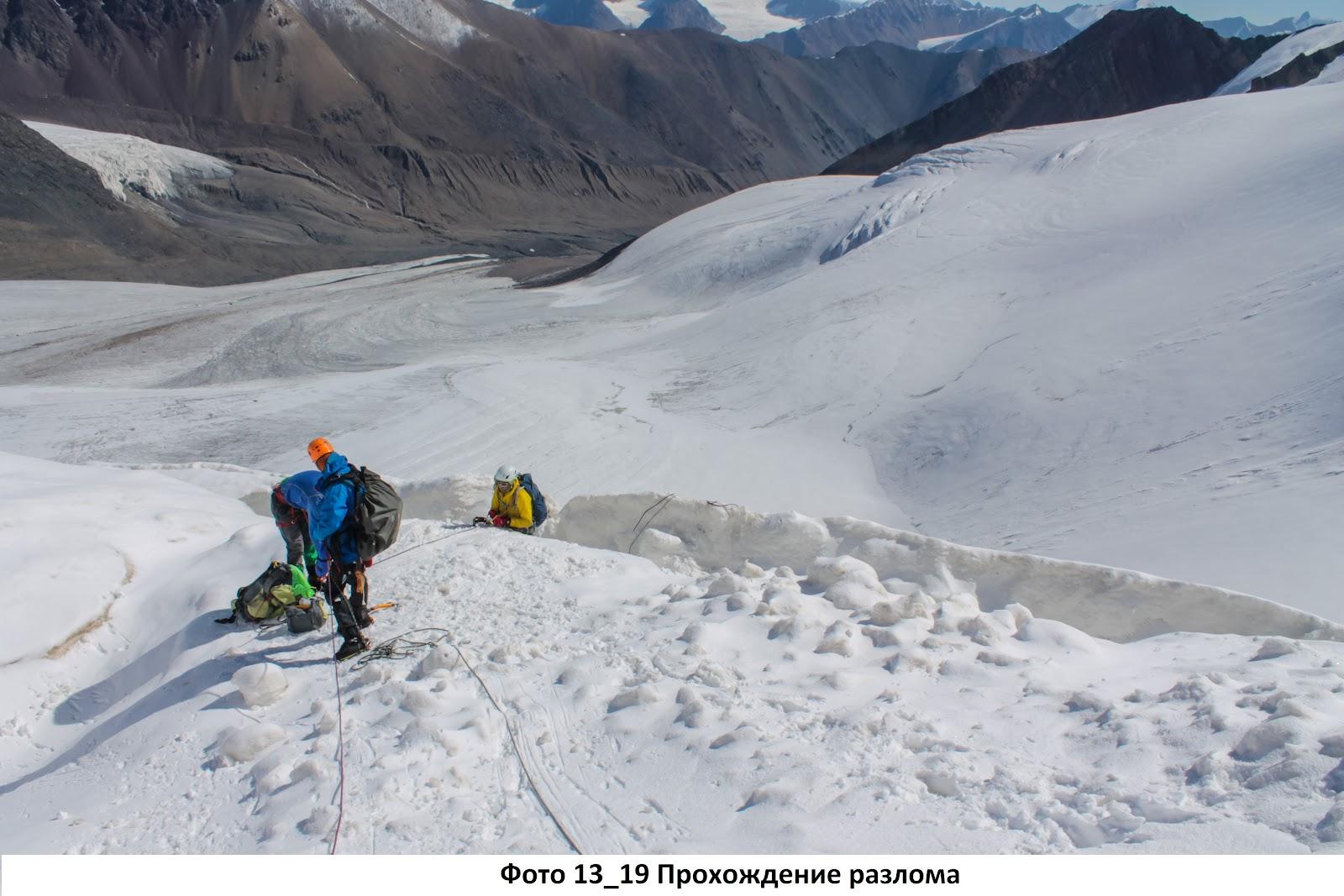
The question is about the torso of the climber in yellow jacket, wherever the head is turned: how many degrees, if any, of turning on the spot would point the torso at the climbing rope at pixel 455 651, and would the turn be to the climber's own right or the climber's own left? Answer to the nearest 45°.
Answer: approximately 45° to the climber's own left

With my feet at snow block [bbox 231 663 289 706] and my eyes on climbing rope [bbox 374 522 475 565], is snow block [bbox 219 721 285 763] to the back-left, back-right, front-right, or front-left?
back-right

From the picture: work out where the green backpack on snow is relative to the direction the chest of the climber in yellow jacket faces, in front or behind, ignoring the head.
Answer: in front

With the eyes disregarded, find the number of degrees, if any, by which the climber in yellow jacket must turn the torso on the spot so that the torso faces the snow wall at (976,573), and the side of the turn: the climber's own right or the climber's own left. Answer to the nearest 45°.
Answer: approximately 90° to the climber's own left

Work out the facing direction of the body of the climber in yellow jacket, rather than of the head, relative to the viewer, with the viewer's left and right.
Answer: facing the viewer and to the left of the viewer

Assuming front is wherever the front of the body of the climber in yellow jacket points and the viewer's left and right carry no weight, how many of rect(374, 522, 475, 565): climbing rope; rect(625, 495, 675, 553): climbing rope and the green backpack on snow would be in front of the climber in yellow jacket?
2

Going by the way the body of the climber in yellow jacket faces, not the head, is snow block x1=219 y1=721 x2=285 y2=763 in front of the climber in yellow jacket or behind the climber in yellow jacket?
in front

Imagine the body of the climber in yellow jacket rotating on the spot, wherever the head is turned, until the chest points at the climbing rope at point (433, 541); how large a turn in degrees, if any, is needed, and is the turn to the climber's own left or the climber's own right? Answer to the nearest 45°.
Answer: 0° — they already face it

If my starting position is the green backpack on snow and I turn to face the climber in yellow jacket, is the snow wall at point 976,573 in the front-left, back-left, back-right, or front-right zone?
front-right

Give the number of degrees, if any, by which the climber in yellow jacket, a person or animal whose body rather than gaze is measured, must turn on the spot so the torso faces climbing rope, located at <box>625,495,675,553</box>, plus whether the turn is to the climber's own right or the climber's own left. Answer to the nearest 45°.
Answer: approximately 135° to the climber's own left
